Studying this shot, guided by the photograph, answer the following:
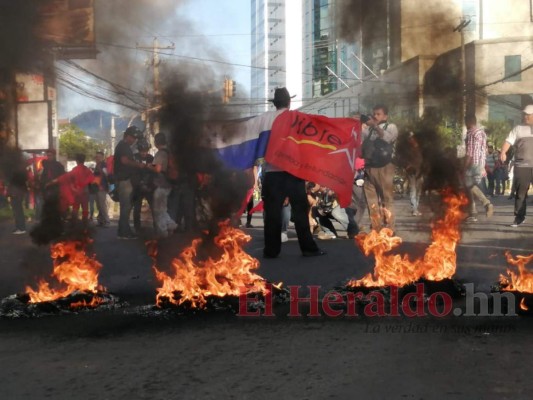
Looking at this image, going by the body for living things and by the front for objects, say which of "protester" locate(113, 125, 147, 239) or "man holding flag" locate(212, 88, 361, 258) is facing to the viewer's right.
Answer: the protester

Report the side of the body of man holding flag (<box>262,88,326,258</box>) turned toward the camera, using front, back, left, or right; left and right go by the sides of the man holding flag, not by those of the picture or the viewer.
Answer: back

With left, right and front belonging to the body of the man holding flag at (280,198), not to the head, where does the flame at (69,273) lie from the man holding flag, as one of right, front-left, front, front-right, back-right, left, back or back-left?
back-left

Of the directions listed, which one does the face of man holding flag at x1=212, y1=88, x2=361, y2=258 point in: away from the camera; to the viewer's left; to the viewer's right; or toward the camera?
away from the camera

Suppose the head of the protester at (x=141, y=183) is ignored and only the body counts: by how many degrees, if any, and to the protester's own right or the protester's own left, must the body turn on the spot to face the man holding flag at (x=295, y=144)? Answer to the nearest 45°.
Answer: approximately 45° to the protester's own left

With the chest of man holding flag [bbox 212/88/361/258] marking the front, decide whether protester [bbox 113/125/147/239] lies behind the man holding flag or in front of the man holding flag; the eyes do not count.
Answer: in front

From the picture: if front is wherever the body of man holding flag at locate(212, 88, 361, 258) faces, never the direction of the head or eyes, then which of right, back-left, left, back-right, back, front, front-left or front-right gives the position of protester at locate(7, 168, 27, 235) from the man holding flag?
left

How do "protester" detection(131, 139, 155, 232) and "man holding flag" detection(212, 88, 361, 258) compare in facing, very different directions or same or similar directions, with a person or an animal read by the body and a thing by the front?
very different directions
